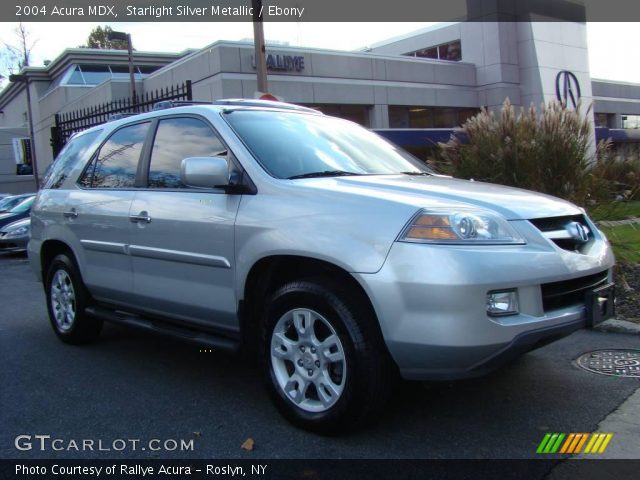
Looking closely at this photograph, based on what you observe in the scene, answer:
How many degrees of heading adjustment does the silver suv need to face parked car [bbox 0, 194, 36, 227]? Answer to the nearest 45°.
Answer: approximately 180°

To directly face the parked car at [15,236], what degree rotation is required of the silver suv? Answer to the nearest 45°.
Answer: approximately 180°

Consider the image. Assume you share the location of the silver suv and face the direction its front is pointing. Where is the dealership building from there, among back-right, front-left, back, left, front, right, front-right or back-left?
back-left

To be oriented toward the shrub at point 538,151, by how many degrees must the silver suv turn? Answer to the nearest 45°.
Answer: approximately 90° to its left

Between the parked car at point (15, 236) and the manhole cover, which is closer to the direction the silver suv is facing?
the manhole cover

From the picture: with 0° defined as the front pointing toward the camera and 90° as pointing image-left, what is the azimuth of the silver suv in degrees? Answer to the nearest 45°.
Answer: approximately 315°

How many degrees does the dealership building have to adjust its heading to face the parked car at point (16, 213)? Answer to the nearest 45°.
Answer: approximately 90° to its right

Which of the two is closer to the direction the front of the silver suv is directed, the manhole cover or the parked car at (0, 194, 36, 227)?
the manhole cover

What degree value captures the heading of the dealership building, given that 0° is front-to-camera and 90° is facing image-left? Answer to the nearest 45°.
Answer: approximately 315°

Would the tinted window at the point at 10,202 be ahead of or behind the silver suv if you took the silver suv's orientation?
behind
